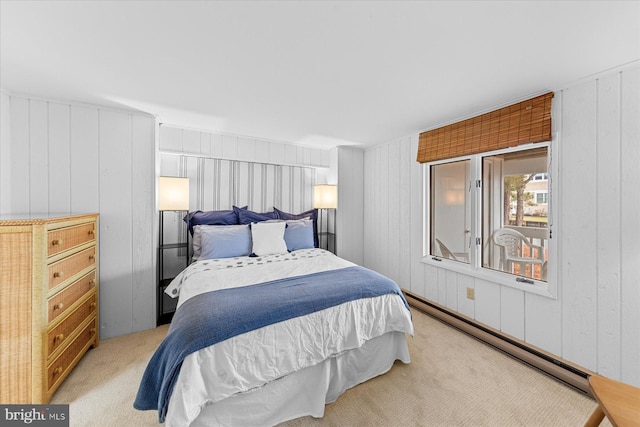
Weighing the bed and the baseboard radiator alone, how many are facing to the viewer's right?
0

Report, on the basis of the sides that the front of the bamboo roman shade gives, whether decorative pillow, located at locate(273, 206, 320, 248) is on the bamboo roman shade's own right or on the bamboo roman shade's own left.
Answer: on the bamboo roman shade's own right

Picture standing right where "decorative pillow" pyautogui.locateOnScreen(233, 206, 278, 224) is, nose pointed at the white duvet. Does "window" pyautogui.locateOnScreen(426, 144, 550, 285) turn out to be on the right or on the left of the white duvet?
left

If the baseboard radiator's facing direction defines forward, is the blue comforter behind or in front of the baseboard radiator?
in front

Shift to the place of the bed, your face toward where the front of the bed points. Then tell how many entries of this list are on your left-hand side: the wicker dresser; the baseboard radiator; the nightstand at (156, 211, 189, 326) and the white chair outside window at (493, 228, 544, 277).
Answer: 2

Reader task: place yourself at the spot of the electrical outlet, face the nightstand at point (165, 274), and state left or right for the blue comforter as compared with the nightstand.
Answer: left

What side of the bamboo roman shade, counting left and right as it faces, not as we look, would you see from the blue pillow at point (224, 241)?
front

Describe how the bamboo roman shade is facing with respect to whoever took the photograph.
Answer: facing the viewer and to the left of the viewer

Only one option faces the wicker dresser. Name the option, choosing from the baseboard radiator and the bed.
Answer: the baseboard radiator

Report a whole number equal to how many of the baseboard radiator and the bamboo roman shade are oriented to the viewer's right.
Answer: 0

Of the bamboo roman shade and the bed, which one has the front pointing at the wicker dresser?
the bamboo roman shade

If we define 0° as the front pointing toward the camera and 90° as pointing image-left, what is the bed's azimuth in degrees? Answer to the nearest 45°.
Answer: approximately 0°

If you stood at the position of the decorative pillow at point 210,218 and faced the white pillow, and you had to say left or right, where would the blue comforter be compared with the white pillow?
right

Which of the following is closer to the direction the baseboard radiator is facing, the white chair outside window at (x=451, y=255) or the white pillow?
the white pillow

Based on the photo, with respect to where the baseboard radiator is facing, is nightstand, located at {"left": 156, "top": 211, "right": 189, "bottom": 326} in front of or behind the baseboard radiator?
in front
